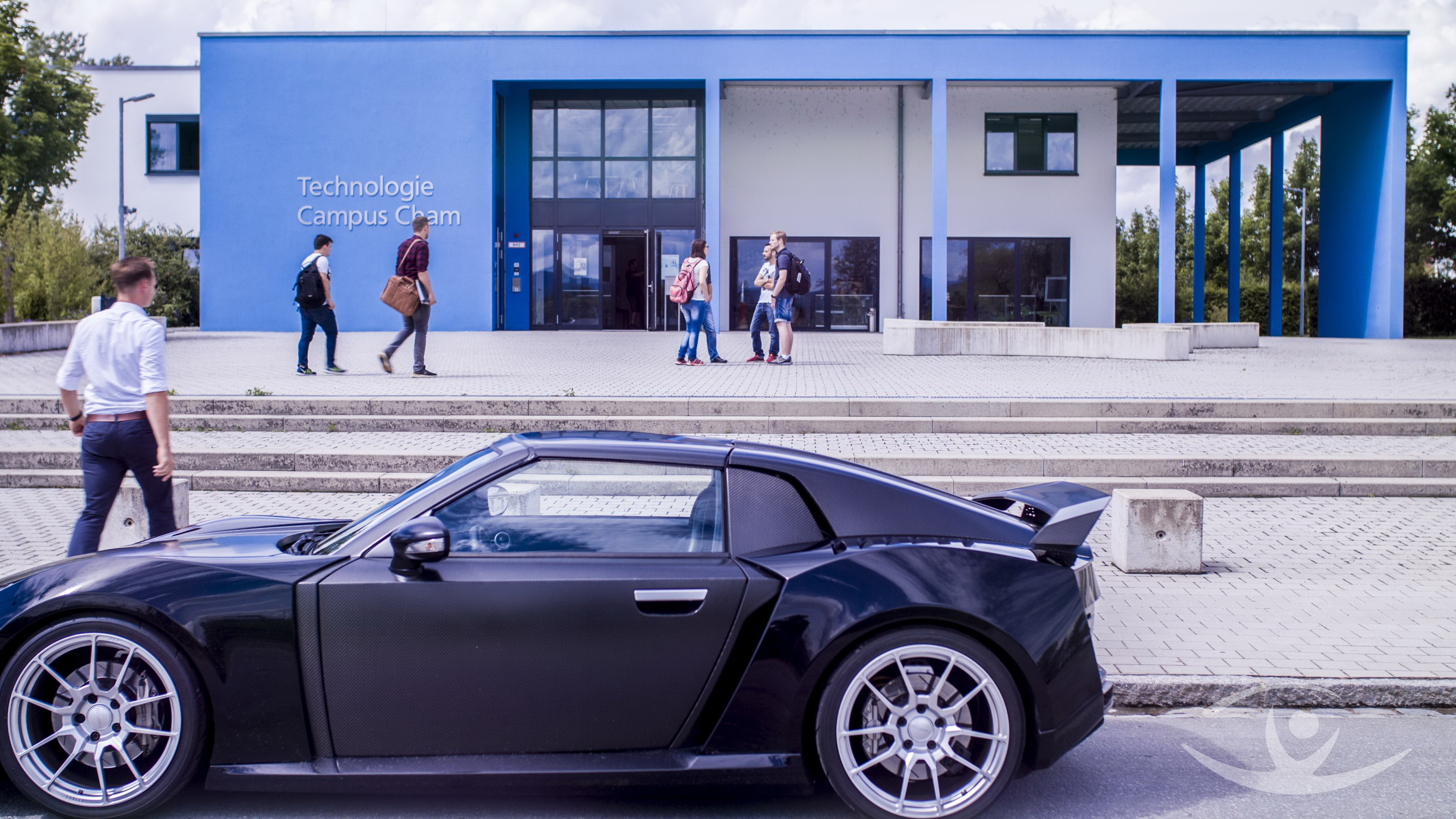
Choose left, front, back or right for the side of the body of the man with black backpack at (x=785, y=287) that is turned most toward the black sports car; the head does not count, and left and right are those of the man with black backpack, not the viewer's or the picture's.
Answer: left

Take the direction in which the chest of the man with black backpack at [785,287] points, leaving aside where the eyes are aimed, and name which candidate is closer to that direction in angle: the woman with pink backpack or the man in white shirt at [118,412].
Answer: the woman with pink backpack

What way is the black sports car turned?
to the viewer's left

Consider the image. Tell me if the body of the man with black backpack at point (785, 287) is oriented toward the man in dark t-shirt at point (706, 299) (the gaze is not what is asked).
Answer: yes

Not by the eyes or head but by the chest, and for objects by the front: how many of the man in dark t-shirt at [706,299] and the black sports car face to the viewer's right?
1

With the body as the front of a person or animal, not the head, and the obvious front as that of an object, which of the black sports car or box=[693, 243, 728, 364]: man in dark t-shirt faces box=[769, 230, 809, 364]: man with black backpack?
the man in dark t-shirt

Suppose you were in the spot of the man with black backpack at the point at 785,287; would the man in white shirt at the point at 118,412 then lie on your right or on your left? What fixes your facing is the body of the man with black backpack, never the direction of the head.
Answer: on your left

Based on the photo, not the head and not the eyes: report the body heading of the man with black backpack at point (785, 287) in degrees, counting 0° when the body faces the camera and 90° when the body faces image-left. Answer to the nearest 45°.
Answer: approximately 90°

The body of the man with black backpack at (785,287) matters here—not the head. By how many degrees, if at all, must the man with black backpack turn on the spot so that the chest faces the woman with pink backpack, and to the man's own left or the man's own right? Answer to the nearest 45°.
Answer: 0° — they already face them

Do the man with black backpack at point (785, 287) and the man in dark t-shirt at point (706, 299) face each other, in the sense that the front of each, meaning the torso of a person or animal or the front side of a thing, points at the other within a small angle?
yes

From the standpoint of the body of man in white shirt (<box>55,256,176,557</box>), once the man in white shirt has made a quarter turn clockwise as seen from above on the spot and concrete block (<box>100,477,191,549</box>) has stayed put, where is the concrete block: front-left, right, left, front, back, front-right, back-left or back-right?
back-left

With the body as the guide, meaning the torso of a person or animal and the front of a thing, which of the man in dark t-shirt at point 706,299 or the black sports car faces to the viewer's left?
the black sports car

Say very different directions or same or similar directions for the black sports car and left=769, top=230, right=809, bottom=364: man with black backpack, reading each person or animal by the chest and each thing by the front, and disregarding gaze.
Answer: same or similar directions

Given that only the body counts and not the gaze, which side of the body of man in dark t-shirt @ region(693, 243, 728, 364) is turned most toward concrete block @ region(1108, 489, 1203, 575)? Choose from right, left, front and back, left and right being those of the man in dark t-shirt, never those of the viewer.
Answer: right

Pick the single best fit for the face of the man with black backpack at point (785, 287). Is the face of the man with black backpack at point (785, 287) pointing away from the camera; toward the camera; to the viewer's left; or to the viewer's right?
to the viewer's left
